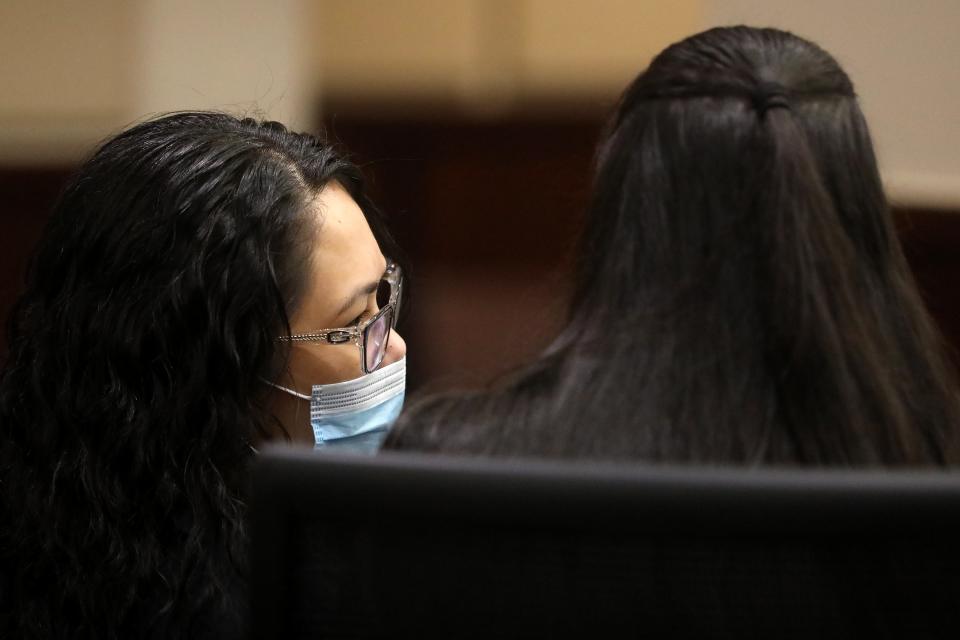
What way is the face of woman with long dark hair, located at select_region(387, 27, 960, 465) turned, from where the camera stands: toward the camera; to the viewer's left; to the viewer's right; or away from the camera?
away from the camera

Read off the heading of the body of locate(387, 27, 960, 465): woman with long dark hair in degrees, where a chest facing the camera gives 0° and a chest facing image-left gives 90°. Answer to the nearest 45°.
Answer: approximately 180°

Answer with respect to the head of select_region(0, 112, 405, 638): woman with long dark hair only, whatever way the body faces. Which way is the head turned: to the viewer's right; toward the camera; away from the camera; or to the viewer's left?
to the viewer's right

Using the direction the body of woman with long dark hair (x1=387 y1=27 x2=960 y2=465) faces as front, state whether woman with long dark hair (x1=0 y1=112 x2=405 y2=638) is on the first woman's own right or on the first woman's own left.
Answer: on the first woman's own left
